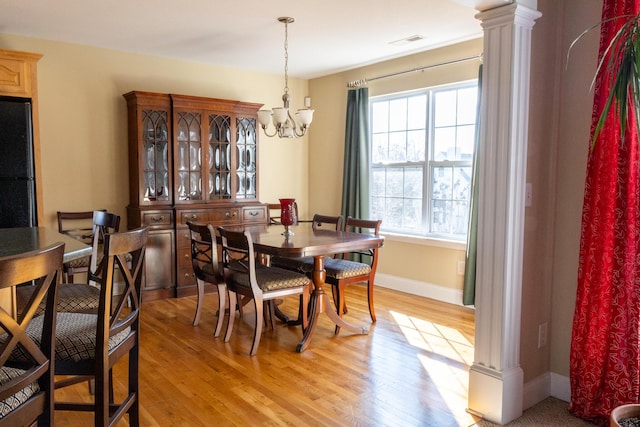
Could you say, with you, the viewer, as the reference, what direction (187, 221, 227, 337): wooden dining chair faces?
facing away from the viewer and to the right of the viewer

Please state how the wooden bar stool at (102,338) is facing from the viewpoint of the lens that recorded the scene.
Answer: facing away from the viewer and to the left of the viewer

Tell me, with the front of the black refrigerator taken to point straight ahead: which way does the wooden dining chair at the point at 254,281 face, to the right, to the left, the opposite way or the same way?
to the left

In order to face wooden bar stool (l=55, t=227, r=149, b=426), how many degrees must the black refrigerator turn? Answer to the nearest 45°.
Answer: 0° — it already faces it

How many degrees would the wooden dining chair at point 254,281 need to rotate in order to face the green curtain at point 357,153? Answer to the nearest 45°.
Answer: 0° — it already faces it

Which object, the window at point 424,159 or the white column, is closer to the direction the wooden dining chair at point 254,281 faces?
the window

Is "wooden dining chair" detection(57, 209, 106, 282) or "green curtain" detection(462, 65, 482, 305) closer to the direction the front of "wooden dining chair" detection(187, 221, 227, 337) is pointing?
the green curtain

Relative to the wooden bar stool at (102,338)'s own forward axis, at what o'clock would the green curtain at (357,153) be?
The green curtain is roughly at 3 o'clock from the wooden bar stool.

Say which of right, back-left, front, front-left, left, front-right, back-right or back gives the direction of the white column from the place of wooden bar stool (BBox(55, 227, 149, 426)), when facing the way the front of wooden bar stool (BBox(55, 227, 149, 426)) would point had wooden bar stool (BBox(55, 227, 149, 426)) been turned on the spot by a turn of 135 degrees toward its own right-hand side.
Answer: front

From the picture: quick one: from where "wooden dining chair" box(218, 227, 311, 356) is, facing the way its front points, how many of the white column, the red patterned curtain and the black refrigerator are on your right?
2
